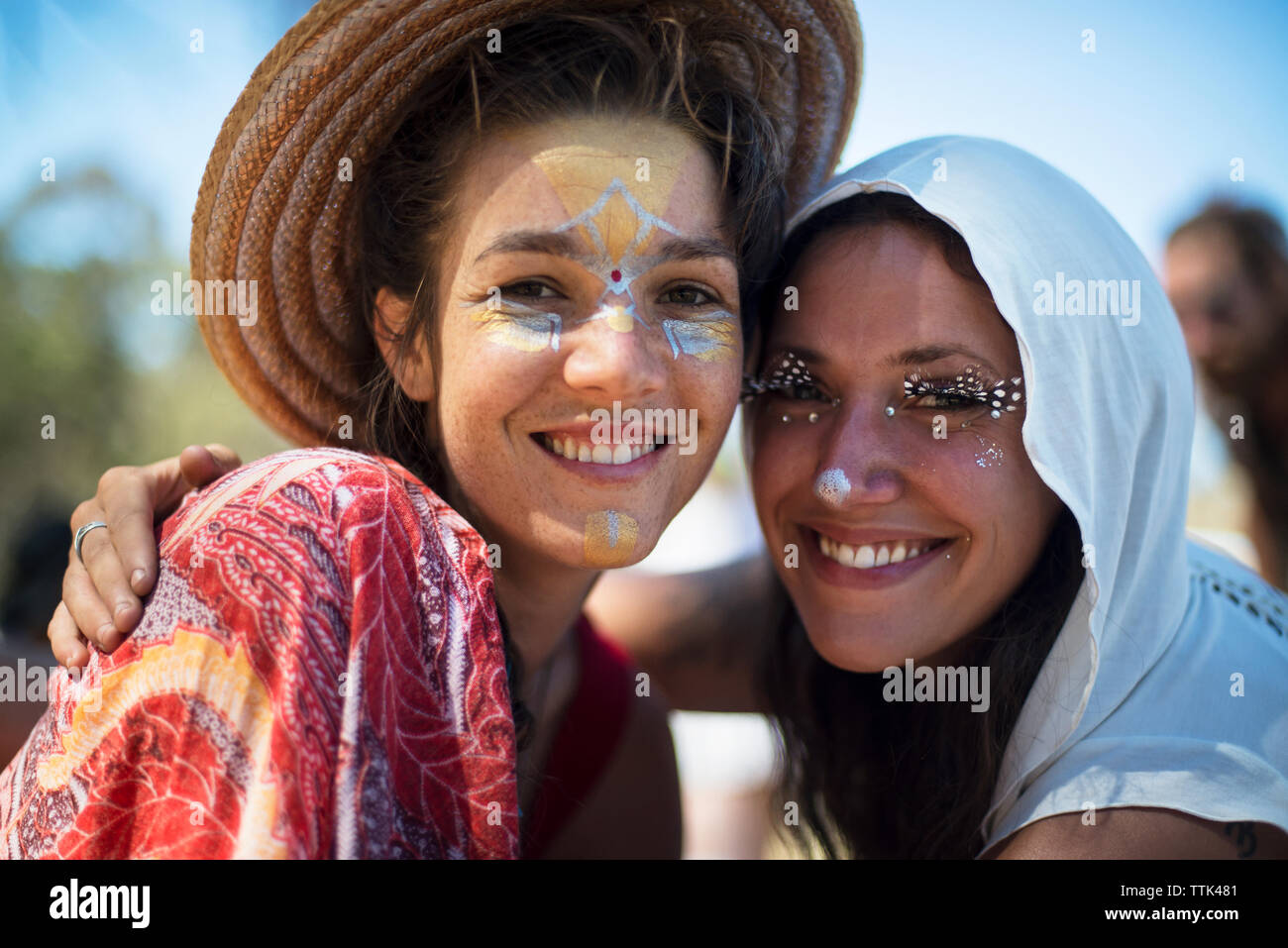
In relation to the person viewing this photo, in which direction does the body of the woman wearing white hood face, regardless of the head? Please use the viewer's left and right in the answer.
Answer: facing the viewer and to the left of the viewer

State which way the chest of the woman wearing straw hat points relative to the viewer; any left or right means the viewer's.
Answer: facing the viewer and to the right of the viewer

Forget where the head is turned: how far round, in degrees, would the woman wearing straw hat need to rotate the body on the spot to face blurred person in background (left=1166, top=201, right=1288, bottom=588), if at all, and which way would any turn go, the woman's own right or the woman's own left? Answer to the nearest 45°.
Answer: approximately 90° to the woman's own left

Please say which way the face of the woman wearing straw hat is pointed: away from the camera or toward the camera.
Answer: toward the camera

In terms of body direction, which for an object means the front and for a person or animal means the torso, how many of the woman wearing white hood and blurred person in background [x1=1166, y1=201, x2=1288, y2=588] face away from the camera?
0

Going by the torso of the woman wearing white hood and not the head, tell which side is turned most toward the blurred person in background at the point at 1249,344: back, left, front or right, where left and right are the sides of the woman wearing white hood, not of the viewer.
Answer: back

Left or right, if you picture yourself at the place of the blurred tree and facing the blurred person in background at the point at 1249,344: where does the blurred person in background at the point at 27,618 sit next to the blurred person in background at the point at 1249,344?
right

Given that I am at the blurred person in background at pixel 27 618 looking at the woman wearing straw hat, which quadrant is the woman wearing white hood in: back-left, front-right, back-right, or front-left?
front-left

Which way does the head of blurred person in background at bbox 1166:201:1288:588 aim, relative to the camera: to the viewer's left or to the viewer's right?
to the viewer's left

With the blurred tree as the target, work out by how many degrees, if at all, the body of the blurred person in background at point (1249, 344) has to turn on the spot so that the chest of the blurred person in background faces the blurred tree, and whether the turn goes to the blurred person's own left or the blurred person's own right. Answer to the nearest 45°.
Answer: approximately 45° to the blurred person's own right
